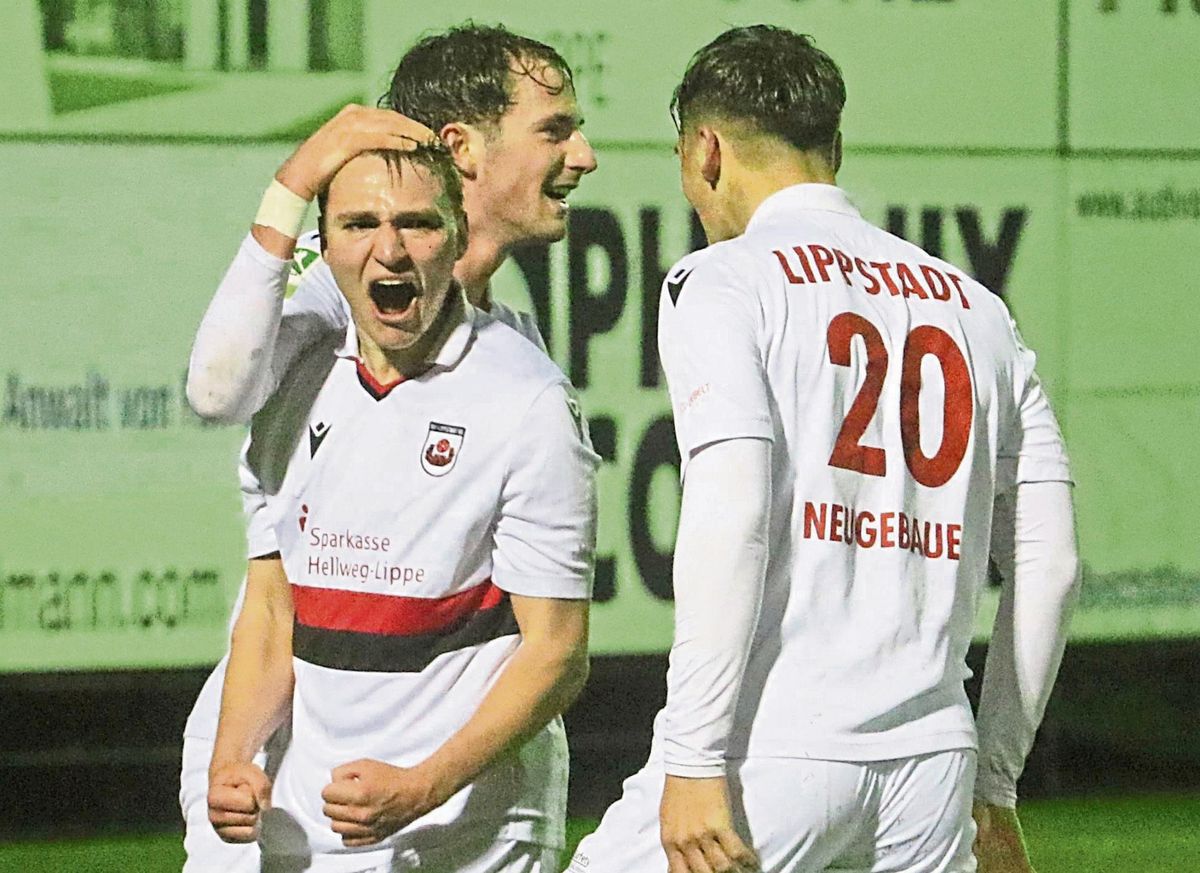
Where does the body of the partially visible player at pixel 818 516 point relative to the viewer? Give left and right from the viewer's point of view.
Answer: facing away from the viewer and to the left of the viewer

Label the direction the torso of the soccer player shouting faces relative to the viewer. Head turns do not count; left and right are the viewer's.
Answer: facing the viewer and to the left of the viewer

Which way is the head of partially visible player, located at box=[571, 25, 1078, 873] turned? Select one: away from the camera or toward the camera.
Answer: away from the camera

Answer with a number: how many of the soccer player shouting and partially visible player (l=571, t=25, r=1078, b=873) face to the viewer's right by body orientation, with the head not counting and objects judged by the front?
0
